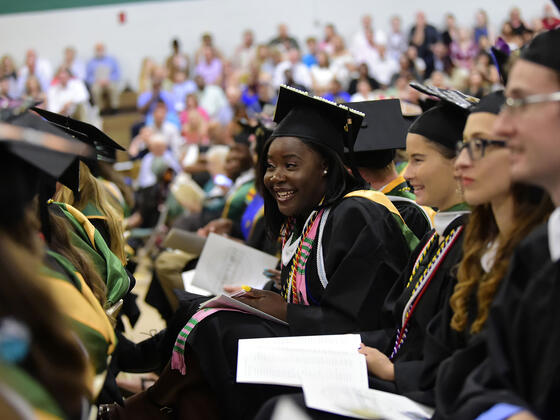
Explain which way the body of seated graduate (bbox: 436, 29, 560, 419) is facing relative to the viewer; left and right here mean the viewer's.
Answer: facing to the left of the viewer

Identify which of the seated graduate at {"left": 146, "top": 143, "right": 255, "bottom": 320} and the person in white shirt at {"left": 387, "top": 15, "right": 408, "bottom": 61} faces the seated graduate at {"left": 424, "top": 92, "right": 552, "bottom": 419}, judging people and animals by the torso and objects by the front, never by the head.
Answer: the person in white shirt

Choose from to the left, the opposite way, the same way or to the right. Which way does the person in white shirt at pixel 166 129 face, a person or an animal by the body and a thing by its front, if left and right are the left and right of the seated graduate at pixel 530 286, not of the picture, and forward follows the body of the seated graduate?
to the left

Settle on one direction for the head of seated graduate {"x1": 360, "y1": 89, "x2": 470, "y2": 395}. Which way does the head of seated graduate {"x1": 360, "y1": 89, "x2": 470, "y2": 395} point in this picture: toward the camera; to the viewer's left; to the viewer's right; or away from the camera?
to the viewer's left

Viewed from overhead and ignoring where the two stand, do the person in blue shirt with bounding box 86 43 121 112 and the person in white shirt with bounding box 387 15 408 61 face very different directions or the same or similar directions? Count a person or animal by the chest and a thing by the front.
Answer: same or similar directions

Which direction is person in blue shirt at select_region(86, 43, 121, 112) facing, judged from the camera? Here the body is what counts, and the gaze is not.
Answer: toward the camera

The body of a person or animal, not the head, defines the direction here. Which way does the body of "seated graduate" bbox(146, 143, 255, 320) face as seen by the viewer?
to the viewer's left

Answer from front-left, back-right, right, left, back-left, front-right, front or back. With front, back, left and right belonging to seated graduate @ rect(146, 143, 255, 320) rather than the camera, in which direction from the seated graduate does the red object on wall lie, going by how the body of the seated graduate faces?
right

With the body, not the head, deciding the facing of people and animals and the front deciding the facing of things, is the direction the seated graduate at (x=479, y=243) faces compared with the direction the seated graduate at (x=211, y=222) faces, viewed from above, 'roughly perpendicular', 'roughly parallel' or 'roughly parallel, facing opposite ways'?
roughly parallel

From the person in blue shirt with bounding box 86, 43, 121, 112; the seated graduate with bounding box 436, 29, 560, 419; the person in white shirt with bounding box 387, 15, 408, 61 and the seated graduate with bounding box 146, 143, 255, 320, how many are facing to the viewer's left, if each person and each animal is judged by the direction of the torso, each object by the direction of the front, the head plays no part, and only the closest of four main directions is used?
2

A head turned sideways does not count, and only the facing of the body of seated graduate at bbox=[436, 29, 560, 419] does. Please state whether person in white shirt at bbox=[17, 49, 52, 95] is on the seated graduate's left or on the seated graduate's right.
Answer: on the seated graduate's right

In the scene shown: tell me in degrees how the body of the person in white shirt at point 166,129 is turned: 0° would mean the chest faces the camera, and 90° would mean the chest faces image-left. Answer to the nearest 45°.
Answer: approximately 45°

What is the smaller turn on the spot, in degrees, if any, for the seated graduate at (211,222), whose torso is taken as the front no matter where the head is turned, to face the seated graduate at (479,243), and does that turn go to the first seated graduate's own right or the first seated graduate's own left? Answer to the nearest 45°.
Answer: approximately 90° to the first seated graduate's own left
